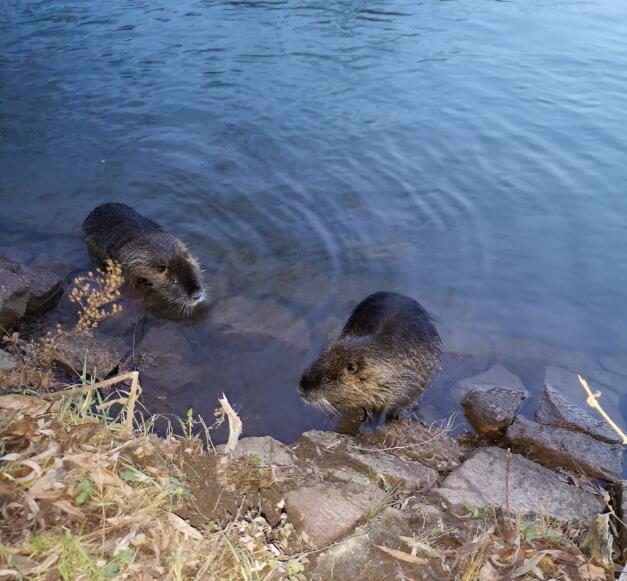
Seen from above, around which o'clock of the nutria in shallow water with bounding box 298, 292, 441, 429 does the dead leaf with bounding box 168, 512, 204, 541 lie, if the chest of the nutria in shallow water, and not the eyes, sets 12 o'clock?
The dead leaf is roughly at 11 o'clock from the nutria in shallow water.

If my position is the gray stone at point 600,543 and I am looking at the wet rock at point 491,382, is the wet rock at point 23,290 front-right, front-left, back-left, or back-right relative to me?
front-left

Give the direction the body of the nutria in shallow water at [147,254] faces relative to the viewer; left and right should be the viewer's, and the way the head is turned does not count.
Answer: facing the viewer and to the right of the viewer

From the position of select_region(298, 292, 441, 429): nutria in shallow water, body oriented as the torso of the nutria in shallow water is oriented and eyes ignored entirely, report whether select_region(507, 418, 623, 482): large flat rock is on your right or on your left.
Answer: on your left

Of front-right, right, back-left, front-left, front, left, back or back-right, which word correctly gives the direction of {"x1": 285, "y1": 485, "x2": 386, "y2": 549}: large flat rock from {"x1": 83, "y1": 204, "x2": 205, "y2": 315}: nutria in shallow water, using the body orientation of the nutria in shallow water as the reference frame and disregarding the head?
front-right

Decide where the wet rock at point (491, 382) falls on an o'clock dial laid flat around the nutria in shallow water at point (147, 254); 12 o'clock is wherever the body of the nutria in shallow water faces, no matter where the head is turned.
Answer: The wet rock is roughly at 12 o'clock from the nutria in shallow water.

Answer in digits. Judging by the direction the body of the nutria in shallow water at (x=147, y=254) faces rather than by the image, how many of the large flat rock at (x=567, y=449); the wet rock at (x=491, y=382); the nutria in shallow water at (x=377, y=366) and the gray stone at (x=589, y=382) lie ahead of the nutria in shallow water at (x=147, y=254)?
4

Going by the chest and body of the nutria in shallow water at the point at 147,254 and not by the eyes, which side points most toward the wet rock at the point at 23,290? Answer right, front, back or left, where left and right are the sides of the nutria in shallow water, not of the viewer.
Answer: right

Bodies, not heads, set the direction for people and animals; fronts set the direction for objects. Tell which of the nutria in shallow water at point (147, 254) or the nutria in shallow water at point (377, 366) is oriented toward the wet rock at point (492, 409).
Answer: the nutria in shallow water at point (147, 254)

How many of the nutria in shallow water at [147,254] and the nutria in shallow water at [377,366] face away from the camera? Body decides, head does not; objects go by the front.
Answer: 0

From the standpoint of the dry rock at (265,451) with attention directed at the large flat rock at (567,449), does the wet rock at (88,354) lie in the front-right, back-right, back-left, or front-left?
back-left

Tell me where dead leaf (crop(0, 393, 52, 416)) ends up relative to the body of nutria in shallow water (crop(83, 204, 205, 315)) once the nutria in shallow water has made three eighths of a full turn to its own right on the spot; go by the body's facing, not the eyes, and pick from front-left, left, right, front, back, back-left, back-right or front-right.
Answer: left

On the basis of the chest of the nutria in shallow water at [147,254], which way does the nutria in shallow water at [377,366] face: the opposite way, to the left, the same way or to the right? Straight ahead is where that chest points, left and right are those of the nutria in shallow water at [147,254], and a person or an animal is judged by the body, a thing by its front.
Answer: to the right

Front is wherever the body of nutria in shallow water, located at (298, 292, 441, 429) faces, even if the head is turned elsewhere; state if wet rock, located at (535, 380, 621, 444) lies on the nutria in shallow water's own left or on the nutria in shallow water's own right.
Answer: on the nutria in shallow water's own left

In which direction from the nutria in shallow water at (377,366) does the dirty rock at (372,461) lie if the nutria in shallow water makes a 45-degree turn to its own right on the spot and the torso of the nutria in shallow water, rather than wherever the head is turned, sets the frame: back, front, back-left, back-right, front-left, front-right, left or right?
left
